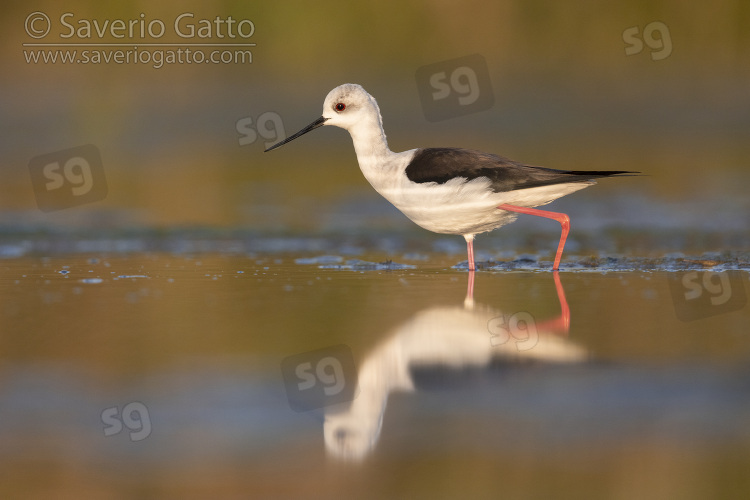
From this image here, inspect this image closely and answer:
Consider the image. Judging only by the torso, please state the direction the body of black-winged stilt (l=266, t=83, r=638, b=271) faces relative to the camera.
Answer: to the viewer's left
